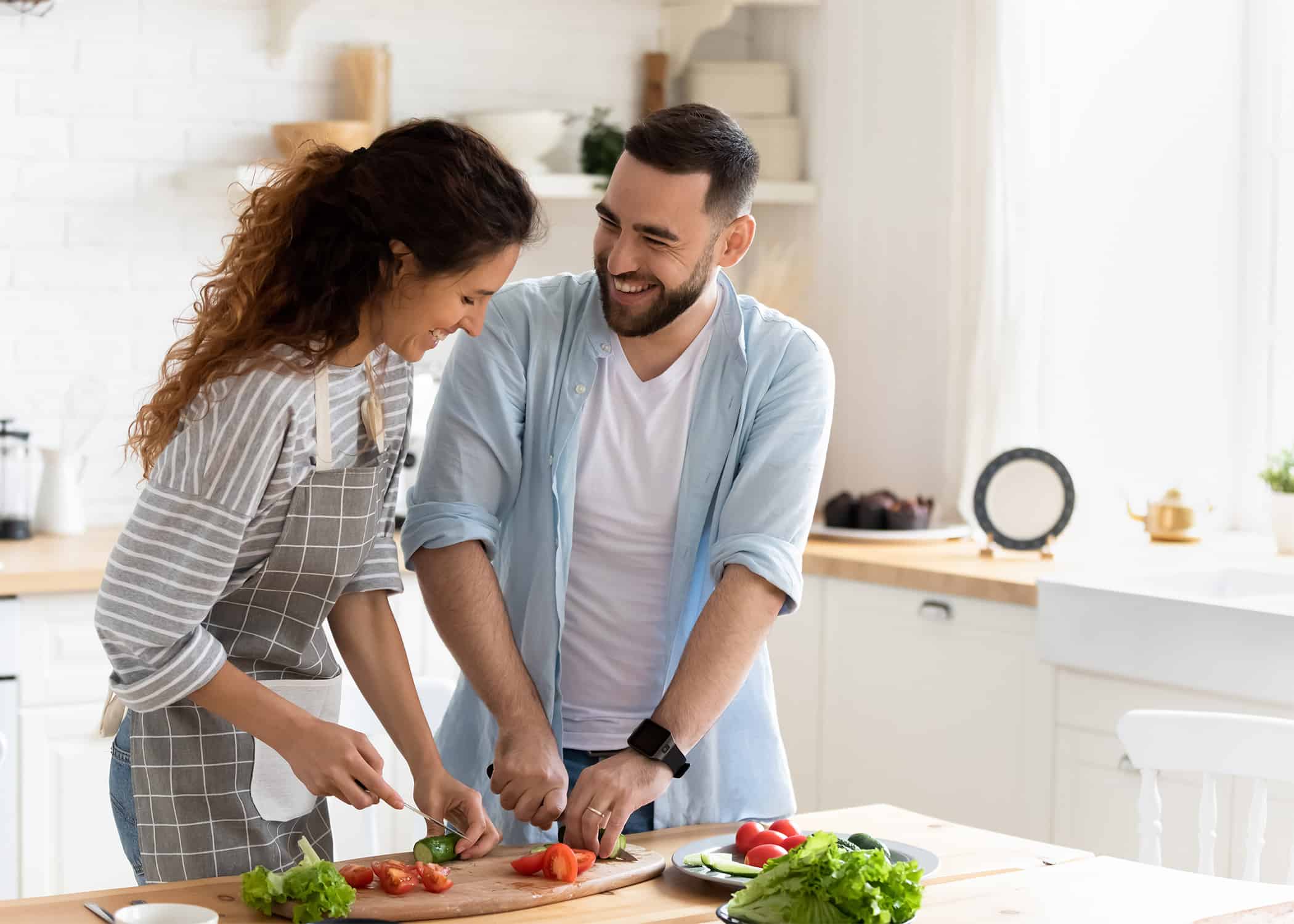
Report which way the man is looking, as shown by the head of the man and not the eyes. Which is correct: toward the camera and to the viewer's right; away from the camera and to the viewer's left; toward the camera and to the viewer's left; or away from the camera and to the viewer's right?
toward the camera and to the viewer's left

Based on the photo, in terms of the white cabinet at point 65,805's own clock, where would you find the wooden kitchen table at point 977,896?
The wooden kitchen table is roughly at 11 o'clock from the white cabinet.

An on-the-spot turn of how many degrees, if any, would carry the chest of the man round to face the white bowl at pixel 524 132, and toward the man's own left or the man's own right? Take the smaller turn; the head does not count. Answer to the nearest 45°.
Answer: approximately 180°

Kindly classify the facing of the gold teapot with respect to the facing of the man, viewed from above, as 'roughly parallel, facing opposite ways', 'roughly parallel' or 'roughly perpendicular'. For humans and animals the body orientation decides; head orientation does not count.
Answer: roughly perpendicular

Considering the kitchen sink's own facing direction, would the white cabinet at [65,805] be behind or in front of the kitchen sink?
in front

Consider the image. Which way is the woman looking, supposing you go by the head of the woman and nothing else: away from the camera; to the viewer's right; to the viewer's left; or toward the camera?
to the viewer's right

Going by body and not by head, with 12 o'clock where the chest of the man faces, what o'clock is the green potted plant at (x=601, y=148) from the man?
The green potted plant is roughly at 6 o'clock from the man.

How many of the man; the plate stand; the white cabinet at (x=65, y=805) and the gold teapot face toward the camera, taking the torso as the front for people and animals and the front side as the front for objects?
3

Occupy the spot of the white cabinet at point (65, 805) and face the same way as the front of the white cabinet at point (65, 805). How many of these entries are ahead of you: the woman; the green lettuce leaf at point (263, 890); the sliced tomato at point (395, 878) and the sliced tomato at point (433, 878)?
4

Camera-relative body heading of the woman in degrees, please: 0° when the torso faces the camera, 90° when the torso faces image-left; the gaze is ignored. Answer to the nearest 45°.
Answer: approximately 315°

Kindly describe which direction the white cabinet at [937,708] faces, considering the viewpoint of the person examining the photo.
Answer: facing the viewer and to the left of the viewer
